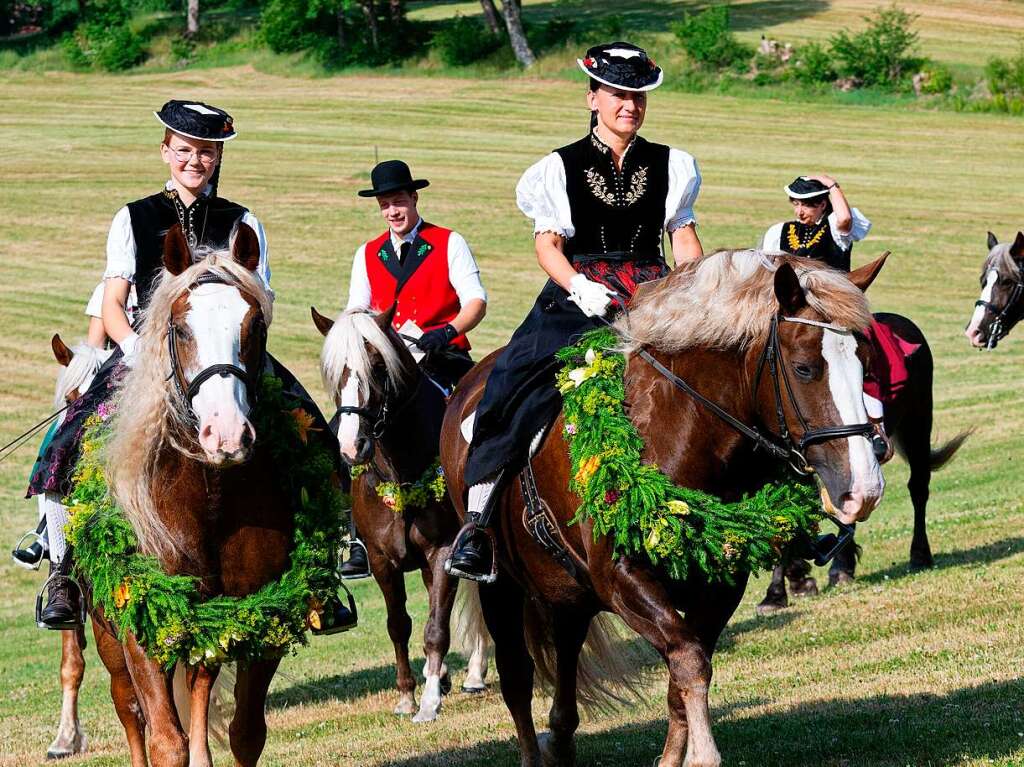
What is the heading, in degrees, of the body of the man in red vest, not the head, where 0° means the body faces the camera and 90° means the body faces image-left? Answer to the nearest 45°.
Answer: approximately 45°

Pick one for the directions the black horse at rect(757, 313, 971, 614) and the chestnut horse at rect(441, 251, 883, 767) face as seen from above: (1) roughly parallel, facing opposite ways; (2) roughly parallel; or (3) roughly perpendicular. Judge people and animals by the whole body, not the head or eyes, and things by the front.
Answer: roughly perpendicular

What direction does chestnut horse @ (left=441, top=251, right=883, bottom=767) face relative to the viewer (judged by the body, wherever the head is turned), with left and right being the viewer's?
facing the viewer and to the right of the viewer

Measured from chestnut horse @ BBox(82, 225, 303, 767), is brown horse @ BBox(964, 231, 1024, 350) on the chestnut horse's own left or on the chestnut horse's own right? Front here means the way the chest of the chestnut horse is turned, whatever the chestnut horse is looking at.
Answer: on the chestnut horse's own left

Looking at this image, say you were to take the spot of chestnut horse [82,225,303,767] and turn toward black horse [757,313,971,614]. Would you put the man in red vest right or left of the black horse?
left

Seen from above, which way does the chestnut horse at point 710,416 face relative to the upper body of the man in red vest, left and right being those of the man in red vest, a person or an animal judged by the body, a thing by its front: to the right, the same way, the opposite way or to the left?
to the left

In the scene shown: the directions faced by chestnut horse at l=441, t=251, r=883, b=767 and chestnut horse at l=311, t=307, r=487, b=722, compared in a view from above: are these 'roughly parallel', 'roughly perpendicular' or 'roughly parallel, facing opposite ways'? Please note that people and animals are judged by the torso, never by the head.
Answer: roughly perpendicular

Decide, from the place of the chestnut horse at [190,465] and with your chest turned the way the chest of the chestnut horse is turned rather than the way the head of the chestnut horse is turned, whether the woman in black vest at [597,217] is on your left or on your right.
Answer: on your left

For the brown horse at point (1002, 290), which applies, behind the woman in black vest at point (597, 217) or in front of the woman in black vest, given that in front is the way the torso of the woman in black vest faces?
behind

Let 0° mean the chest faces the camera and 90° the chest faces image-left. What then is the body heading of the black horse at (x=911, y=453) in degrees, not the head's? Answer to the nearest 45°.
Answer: approximately 45°

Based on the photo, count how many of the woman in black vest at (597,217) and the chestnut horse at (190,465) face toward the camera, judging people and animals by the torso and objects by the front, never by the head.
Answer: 2

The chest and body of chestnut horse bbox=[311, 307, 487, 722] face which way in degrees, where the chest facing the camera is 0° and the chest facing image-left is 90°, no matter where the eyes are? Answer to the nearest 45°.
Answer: approximately 45°

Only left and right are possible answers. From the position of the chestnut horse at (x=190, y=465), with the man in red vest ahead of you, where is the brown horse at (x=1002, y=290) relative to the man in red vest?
right
